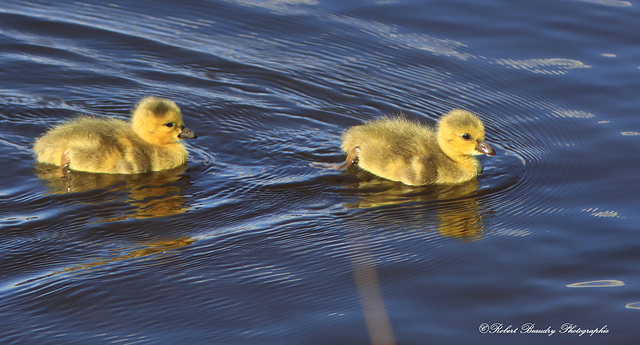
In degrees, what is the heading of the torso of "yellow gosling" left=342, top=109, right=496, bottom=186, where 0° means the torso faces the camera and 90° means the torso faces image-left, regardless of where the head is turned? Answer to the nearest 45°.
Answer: approximately 270°

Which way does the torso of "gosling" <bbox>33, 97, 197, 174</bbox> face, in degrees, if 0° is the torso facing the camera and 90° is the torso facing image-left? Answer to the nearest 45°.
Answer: approximately 270°

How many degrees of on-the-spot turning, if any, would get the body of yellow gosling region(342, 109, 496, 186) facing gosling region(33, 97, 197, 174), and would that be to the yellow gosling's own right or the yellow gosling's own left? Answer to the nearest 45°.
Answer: approximately 180°

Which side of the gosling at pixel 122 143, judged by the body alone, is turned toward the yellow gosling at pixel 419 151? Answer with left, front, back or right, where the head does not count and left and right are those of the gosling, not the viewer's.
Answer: front

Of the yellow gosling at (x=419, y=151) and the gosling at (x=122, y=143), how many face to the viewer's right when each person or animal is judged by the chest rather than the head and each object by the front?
2
